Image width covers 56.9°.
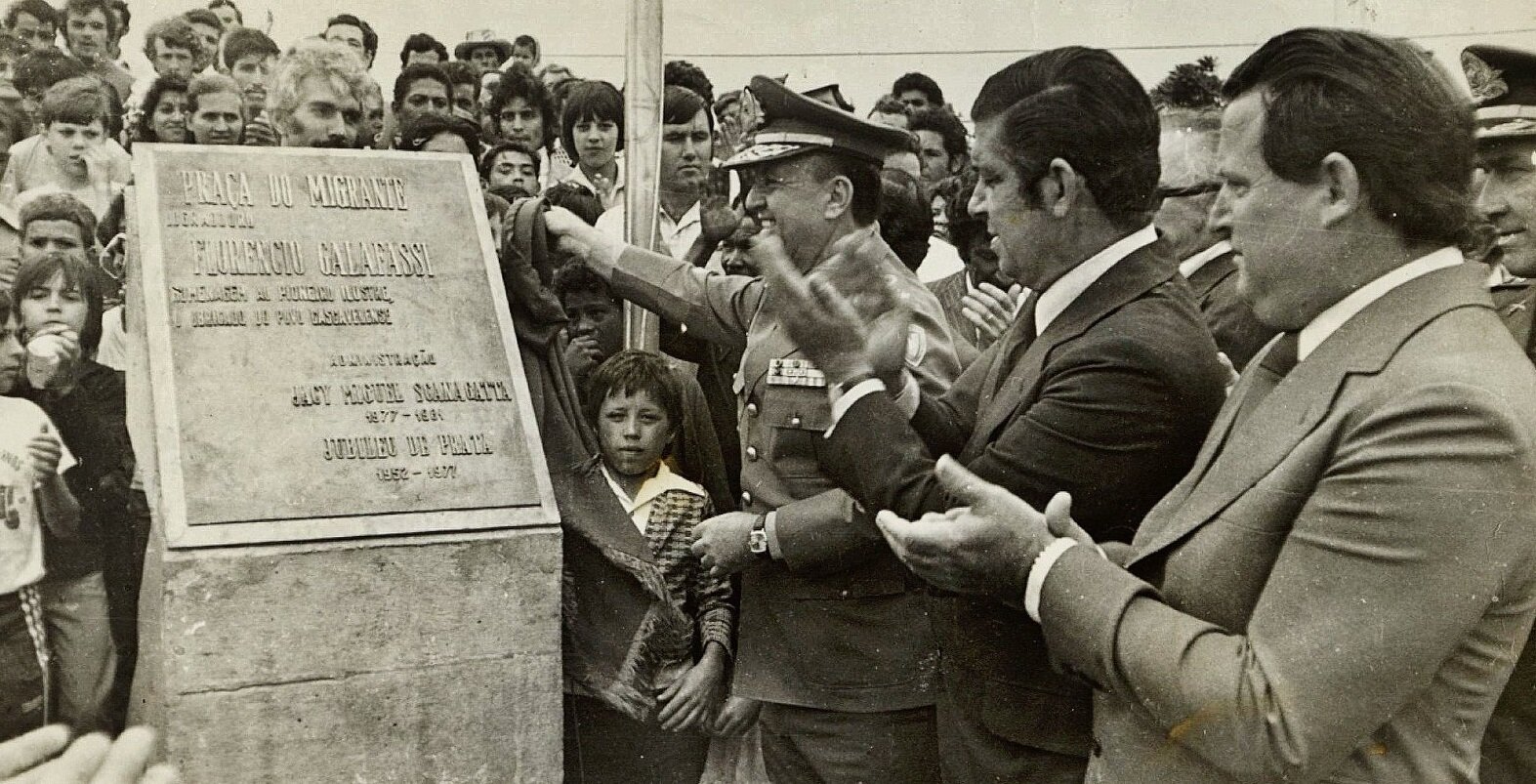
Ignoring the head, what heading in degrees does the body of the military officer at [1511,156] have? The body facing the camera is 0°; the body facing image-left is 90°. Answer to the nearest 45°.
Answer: approximately 45°

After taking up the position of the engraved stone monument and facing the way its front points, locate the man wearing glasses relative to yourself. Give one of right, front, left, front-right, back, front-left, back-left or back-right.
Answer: left

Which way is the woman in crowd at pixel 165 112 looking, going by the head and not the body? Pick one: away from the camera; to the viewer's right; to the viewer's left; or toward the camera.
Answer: toward the camera

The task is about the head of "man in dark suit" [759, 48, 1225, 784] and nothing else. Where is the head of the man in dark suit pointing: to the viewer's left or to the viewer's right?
to the viewer's left

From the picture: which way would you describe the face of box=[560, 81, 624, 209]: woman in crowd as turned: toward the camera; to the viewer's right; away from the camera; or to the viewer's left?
toward the camera

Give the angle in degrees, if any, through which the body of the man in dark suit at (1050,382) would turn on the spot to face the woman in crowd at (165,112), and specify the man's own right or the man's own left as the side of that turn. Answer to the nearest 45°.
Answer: approximately 45° to the man's own right

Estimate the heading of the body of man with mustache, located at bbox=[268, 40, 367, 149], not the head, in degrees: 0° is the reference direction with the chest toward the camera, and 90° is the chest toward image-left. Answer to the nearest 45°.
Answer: approximately 315°

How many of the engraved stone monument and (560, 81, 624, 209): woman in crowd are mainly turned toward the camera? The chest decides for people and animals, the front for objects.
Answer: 2

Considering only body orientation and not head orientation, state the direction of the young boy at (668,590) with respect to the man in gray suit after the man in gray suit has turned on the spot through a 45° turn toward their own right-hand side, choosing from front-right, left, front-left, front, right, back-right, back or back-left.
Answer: front

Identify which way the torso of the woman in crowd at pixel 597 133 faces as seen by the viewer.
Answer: toward the camera

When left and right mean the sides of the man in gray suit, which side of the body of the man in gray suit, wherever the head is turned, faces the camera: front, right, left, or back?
left

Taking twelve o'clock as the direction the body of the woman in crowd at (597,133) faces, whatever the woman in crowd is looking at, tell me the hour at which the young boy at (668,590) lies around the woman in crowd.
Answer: The young boy is roughly at 12 o'clock from the woman in crowd.

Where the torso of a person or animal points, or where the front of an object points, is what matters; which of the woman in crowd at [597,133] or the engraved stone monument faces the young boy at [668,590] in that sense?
the woman in crowd

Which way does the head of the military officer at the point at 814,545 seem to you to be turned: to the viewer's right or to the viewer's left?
to the viewer's left

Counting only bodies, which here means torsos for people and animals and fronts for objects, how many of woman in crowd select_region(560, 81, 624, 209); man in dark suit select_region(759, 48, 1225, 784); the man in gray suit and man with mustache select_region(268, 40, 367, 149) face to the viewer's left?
2

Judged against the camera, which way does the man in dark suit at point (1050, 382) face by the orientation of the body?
to the viewer's left

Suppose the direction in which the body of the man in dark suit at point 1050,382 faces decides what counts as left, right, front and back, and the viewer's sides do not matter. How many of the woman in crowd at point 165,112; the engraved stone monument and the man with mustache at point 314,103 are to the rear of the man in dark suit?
0

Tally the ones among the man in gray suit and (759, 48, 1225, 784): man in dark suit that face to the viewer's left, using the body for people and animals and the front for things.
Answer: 2

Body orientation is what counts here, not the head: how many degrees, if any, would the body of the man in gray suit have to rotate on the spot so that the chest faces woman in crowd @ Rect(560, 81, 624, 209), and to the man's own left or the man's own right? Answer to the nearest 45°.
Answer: approximately 45° to the man's own right

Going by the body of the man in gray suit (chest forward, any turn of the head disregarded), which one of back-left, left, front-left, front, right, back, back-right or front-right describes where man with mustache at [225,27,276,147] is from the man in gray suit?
front-right

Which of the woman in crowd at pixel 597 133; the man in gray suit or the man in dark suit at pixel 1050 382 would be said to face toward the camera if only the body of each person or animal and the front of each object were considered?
the woman in crowd

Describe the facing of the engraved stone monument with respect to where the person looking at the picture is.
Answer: facing the viewer

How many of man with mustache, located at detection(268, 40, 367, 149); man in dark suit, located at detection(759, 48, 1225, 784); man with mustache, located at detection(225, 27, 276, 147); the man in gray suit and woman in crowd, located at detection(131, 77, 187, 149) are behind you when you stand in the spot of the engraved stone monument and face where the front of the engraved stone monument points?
3
